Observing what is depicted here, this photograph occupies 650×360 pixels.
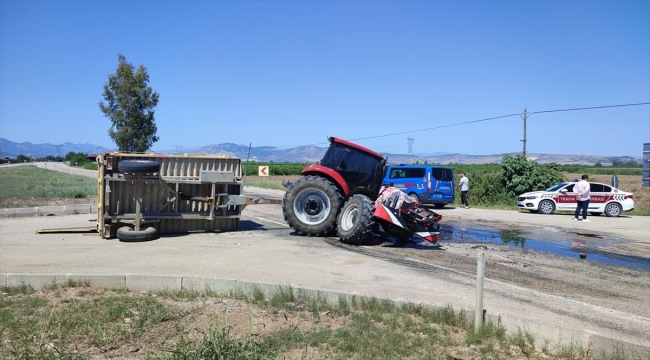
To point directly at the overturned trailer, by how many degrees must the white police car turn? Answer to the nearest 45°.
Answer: approximately 45° to its left

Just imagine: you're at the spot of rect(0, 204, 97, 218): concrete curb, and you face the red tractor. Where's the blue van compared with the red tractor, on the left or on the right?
left

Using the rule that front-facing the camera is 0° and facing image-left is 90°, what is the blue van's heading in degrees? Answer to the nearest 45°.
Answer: approximately 135°

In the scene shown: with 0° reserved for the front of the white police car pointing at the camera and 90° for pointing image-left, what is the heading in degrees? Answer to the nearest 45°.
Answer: approximately 90°

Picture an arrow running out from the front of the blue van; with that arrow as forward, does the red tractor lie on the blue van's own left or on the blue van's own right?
on the blue van's own left

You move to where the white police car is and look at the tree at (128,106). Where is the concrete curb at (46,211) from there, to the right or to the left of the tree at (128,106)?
left

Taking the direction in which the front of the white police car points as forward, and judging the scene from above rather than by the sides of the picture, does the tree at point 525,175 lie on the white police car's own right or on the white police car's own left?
on the white police car's own right
